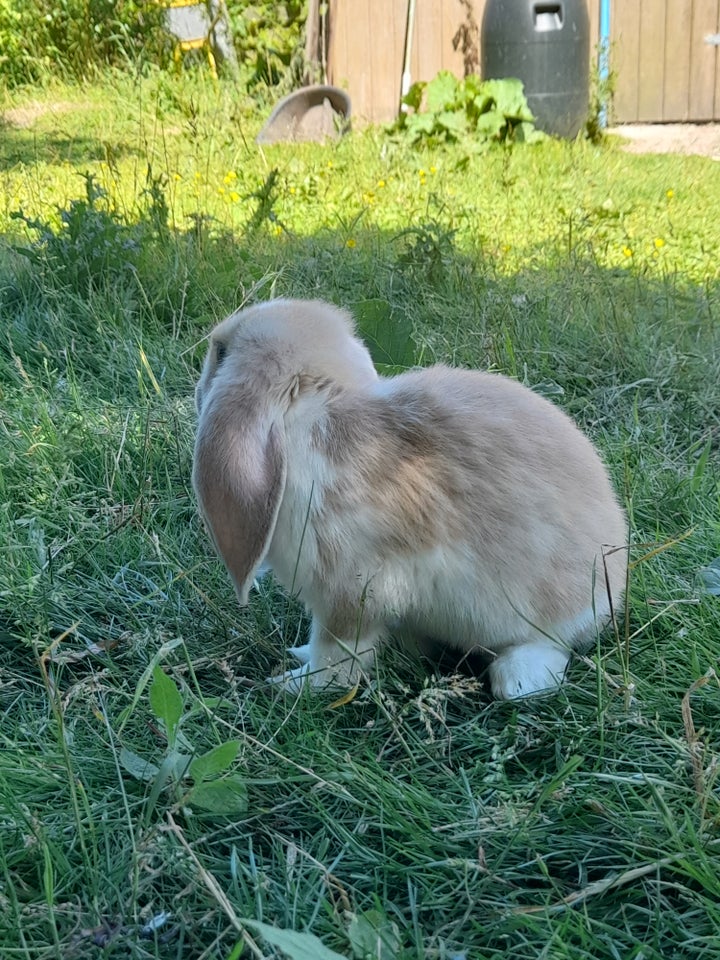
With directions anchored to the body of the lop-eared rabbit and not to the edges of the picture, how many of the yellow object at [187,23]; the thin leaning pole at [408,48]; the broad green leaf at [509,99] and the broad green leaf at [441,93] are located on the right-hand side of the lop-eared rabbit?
4

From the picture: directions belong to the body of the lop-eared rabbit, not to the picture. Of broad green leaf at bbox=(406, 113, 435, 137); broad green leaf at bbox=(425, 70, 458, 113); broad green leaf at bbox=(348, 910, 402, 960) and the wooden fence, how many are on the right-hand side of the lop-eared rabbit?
3

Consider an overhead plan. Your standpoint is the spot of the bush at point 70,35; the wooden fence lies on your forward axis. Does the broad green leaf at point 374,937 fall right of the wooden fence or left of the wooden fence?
right

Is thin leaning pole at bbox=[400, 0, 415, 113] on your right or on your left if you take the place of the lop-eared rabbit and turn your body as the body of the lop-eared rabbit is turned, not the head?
on your right

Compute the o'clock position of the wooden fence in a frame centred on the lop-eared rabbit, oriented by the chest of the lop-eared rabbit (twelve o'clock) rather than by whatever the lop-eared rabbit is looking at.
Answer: The wooden fence is roughly at 3 o'clock from the lop-eared rabbit.

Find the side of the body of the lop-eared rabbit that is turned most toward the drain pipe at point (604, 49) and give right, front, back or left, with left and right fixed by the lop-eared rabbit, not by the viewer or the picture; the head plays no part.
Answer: right

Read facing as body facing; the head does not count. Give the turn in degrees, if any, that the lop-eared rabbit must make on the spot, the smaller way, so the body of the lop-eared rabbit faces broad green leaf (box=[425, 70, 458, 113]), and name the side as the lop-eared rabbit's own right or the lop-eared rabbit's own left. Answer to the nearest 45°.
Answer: approximately 90° to the lop-eared rabbit's own right

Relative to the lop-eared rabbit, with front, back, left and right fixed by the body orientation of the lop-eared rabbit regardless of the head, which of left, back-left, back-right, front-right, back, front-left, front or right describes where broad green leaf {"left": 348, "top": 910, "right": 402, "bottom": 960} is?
left

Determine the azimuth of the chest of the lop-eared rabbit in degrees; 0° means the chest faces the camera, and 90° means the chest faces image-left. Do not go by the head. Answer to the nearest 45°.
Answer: approximately 90°

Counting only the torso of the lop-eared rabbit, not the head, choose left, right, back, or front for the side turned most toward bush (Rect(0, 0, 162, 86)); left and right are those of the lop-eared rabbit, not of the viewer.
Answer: right
